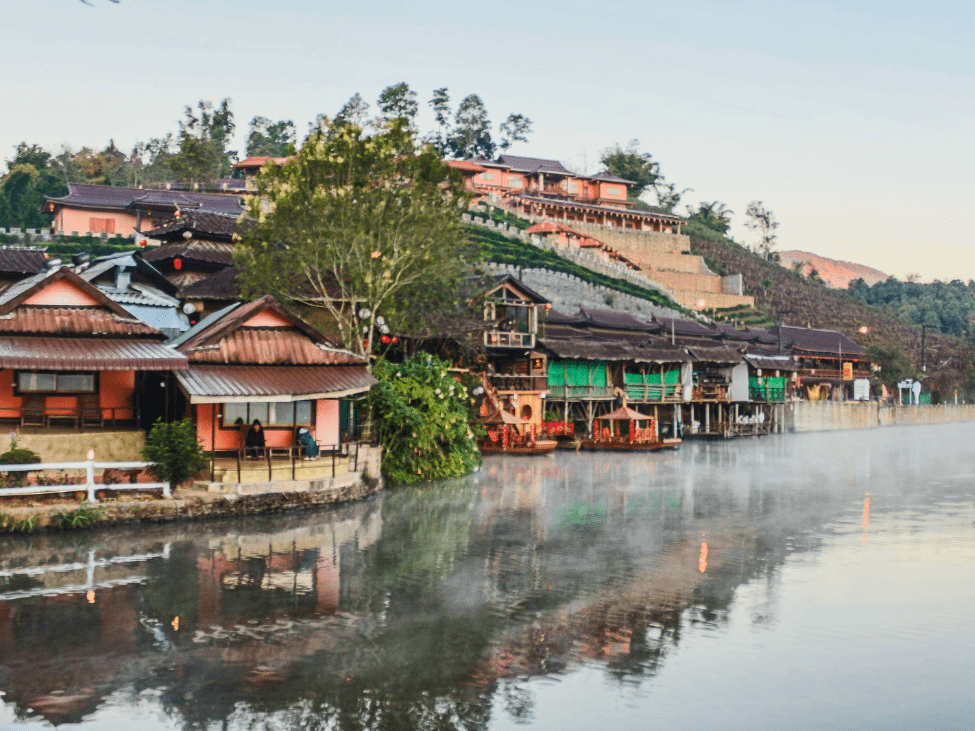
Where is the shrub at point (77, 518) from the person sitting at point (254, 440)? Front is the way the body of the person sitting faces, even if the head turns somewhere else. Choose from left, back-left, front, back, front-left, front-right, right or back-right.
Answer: front-right

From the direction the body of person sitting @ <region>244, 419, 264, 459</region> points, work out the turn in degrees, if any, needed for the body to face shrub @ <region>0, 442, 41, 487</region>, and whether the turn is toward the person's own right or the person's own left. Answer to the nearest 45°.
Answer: approximately 45° to the person's own right

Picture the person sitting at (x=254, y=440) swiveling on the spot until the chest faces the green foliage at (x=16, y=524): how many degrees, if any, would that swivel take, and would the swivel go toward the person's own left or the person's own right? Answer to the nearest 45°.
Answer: approximately 45° to the person's own right

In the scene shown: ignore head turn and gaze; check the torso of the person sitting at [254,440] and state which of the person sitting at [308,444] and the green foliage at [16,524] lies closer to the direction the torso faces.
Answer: the green foliage

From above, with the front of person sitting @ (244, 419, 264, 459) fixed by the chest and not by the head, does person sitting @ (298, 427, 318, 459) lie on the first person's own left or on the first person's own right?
on the first person's own left

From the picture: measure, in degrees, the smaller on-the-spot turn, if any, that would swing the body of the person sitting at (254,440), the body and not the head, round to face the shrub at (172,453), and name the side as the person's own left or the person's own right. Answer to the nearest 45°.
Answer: approximately 45° to the person's own right

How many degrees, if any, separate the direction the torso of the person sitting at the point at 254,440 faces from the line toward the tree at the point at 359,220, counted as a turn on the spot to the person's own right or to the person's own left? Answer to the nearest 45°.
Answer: approximately 135° to the person's own left

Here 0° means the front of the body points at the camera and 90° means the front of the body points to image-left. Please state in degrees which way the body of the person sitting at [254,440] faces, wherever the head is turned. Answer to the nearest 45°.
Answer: approximately 0°

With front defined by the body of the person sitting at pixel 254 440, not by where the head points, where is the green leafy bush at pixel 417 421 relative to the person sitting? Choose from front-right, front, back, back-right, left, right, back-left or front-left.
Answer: back-left

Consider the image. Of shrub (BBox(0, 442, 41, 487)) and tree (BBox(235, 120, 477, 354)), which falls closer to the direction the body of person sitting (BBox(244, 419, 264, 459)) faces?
the shrub
